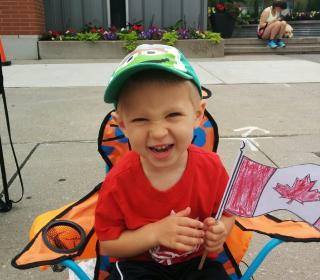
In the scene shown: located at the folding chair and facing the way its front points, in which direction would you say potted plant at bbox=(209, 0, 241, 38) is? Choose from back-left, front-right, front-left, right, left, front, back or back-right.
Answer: back

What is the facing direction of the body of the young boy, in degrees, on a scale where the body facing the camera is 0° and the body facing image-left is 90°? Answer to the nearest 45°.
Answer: approximately 0°

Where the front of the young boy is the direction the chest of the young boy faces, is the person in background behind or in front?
behind

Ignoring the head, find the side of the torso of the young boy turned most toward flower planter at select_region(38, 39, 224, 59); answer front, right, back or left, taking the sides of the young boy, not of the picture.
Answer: back

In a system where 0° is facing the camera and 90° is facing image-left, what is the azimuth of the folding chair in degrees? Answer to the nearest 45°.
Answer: approximately 0°

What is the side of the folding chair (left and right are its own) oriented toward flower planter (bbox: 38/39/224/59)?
back

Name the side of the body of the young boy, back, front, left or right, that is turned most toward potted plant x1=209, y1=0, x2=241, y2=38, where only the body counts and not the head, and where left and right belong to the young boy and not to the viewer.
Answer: back
